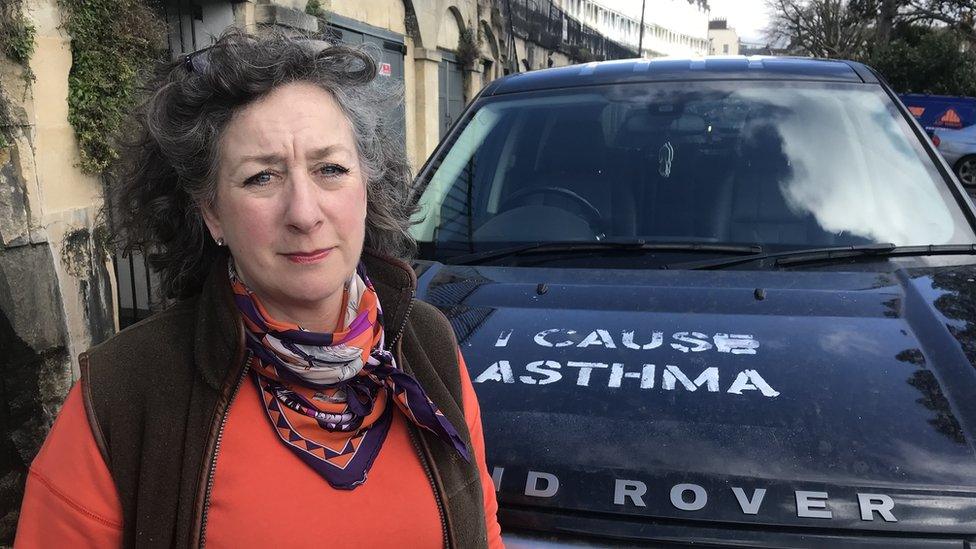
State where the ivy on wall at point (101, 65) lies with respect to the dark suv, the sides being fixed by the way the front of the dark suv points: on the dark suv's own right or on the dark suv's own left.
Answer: on the dark suv's own right

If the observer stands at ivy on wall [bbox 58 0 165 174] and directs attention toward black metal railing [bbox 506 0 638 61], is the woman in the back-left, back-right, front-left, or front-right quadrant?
back-right

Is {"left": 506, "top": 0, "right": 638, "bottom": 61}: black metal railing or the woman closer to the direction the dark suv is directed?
the woman

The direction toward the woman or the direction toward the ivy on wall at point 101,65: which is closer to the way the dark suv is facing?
the woman

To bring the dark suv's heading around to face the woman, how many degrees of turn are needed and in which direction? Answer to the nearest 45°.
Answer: approximately 45° to its right

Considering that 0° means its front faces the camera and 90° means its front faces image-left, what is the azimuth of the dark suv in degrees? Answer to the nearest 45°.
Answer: approximately 0°

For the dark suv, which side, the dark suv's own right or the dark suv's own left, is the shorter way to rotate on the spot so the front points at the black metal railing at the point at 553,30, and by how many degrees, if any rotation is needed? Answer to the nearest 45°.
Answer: approximately 180°
